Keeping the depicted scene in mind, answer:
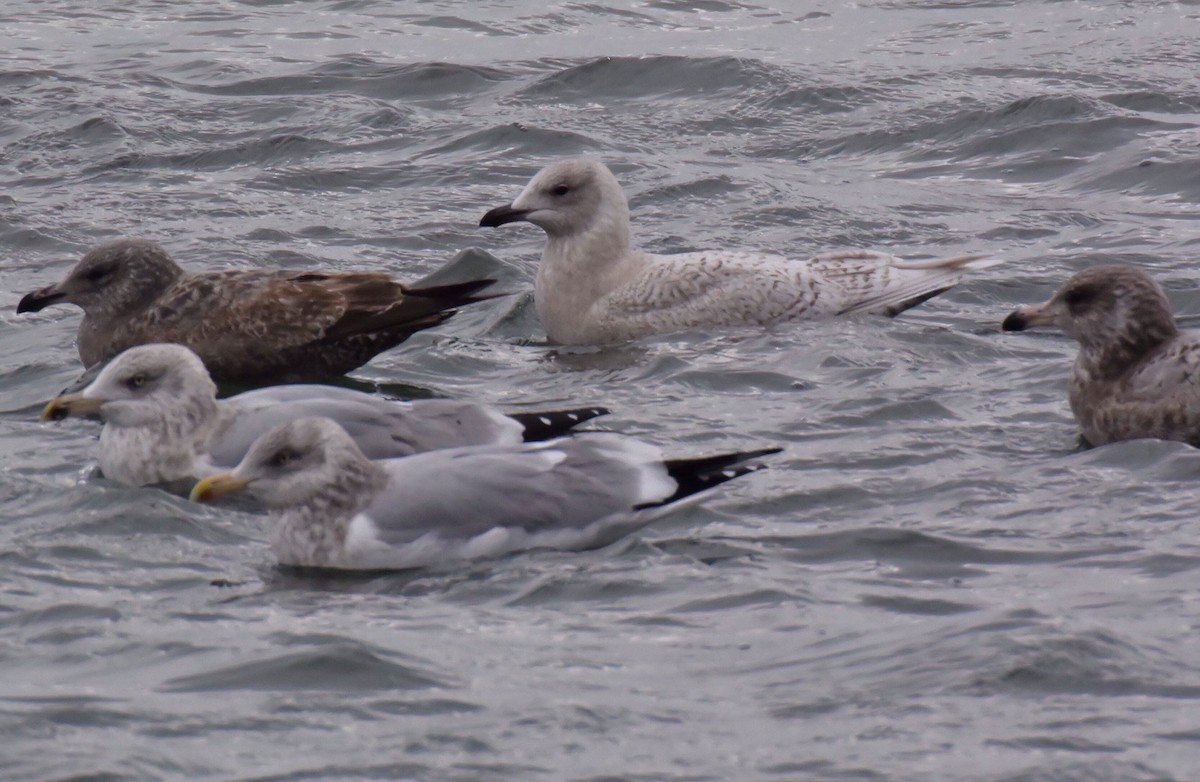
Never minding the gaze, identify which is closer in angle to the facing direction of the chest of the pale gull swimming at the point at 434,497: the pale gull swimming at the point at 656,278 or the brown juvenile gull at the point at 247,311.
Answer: the brown juvenile gull

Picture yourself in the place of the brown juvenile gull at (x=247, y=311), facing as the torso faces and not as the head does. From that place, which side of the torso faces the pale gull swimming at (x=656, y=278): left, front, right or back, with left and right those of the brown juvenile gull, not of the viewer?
back

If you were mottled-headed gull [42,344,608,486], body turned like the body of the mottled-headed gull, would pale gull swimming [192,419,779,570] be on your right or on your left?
on your left

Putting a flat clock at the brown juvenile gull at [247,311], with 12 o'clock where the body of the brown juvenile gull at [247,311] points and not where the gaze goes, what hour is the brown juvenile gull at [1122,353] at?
the brown juvenile gull at [1122,353] is roughly at 7 o'clock from the brown juvenile gull at [247,311].

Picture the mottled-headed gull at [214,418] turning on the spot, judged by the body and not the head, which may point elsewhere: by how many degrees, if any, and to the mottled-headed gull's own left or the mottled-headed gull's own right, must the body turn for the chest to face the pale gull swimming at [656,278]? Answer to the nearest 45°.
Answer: approximately 135° to the mottled-headed gull's own right

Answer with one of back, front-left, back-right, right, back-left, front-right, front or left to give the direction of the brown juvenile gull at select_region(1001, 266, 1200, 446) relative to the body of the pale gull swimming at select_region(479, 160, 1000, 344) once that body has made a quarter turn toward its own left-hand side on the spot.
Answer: front-left

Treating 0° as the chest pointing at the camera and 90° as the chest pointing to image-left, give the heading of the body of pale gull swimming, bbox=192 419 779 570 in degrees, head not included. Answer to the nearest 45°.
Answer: approximately 90°

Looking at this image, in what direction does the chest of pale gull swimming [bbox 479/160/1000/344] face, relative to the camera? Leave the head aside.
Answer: to the viewer's left

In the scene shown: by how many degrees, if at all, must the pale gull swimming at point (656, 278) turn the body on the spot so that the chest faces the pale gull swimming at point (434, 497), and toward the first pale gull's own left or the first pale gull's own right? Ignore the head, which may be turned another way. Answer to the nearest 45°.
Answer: approximately 90° to the first pale gull's own left

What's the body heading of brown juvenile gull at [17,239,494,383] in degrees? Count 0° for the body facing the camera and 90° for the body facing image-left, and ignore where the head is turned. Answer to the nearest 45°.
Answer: approximately 90°

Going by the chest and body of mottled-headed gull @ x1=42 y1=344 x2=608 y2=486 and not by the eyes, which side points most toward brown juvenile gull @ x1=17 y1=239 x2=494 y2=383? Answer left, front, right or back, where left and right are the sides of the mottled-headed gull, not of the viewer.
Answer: right

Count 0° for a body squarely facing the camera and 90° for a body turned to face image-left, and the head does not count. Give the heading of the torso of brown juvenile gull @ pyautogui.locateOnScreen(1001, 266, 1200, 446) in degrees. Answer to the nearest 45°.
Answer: approximately 90°
